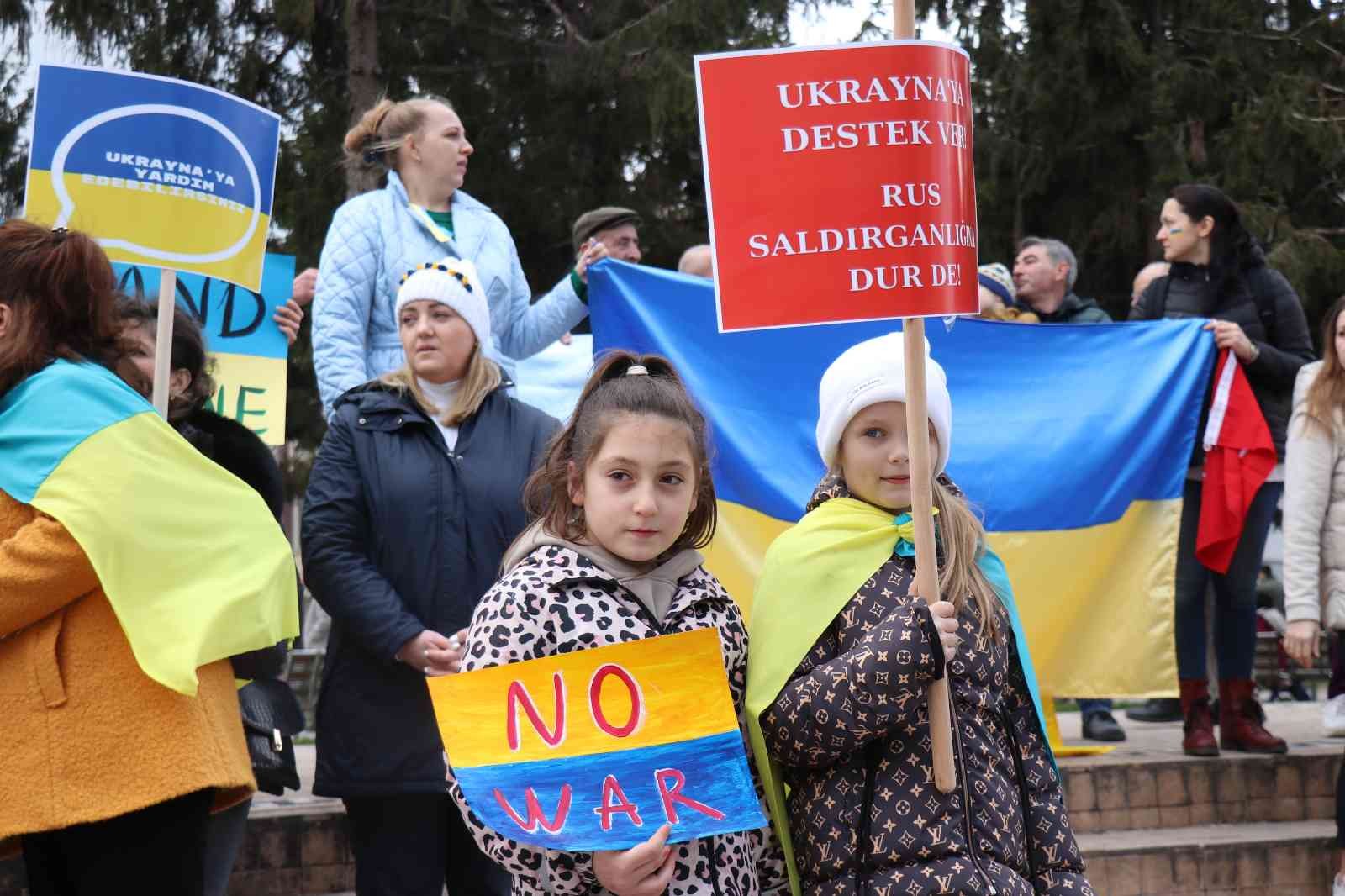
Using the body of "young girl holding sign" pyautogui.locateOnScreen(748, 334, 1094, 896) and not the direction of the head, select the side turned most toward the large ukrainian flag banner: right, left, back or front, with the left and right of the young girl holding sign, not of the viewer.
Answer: back

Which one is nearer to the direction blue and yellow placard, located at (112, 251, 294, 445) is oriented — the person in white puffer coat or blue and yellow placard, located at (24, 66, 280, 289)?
the blue and yellow placard

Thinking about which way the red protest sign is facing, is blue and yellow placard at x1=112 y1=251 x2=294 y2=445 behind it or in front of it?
behind

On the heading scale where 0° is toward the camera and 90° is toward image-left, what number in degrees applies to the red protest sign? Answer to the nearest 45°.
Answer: approximately 0°

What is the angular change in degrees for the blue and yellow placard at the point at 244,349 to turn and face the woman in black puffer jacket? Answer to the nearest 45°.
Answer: approximately 90° to its left

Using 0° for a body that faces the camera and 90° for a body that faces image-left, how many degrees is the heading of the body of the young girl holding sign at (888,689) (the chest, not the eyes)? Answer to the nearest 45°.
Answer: approximately 0°

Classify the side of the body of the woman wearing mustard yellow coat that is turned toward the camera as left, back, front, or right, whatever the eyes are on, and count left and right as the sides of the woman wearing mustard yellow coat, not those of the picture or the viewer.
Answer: left
